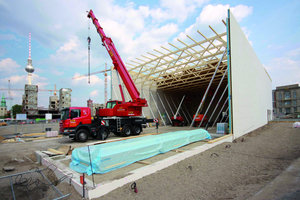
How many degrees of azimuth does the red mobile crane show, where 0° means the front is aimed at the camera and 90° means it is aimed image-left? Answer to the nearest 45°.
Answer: approximately 45°

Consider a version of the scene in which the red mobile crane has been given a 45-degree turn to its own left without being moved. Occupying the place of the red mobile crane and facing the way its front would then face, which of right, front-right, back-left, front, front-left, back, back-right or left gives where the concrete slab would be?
front

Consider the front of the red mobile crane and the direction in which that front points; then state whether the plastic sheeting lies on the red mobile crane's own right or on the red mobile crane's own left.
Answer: on the red mobile crane's own left
